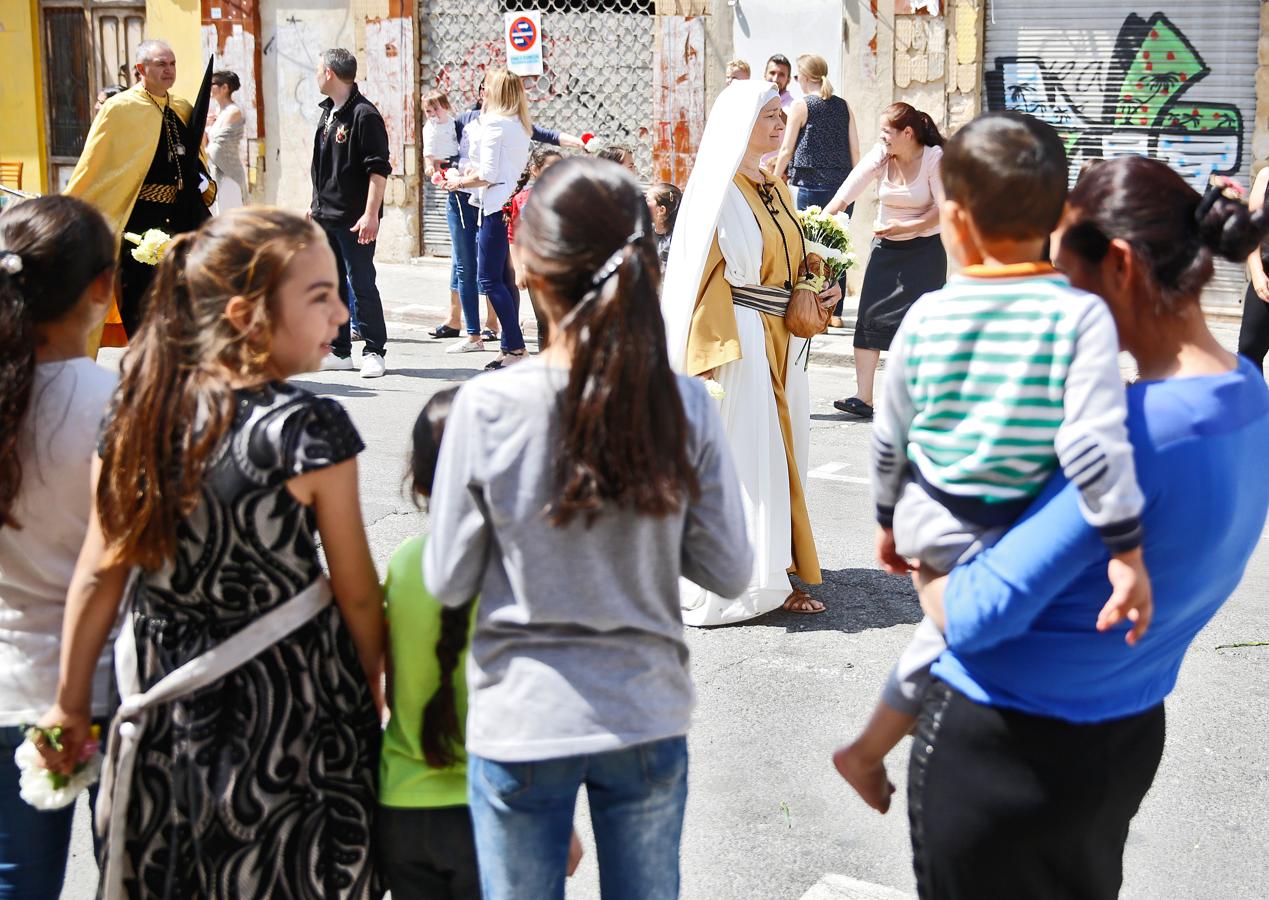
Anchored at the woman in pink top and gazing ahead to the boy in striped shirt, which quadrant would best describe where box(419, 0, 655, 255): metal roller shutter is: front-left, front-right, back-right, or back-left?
back-right

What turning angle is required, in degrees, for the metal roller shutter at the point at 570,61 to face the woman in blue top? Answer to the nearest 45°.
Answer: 0° — it already faces them

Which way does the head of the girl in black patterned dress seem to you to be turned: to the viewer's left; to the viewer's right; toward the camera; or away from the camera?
to the viewer's right

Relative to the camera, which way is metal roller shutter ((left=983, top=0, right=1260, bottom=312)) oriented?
toward the camera

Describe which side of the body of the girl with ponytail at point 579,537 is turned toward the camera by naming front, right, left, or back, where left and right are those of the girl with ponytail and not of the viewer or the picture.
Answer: back

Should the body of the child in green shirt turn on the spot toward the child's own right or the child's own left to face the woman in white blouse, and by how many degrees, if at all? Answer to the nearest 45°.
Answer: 0° — they already face them

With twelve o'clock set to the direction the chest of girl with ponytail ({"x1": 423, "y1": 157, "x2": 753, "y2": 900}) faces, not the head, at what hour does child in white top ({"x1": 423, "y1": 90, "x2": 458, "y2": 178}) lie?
The child in white top is roughly at 12 o'clock from the girl with ponytail.

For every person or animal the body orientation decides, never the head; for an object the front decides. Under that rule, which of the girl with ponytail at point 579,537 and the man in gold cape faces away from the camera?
the girl with ponytail

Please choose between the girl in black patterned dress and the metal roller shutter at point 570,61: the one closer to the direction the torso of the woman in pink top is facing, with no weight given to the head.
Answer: the girl in black patterned dress

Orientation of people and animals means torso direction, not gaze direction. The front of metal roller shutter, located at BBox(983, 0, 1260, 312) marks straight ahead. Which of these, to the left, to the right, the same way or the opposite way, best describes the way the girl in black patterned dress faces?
the opposite way

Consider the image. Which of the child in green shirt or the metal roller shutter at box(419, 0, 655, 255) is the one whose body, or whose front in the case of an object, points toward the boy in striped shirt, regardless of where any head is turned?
the metal roller shutter

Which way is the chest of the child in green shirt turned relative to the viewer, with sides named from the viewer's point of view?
facing away from the viewer

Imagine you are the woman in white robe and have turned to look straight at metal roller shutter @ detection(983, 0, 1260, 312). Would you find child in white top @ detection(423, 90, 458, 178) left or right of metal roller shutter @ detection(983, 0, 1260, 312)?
left

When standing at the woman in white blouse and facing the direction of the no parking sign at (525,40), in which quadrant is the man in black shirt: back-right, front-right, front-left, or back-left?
back-left

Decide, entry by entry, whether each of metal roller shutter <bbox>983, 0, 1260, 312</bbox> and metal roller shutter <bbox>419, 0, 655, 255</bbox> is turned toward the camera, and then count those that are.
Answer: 2

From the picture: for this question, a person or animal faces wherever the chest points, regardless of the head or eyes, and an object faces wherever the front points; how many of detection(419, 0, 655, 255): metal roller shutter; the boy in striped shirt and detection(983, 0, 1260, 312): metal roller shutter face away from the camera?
1

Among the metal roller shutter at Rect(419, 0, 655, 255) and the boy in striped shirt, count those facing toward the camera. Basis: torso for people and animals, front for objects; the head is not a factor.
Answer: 1

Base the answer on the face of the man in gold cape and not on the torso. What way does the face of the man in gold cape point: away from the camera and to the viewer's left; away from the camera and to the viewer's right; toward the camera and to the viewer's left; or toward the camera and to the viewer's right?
toward the camera and to the viewer's right

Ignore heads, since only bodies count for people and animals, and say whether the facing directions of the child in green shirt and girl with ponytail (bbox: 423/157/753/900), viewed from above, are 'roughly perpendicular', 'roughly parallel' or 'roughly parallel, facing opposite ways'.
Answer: roughly parallel

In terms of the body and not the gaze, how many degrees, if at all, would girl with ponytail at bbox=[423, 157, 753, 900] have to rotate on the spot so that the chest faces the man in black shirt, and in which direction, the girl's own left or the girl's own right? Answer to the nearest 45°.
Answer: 0° — they already face them
